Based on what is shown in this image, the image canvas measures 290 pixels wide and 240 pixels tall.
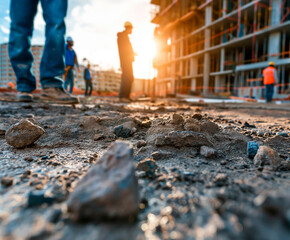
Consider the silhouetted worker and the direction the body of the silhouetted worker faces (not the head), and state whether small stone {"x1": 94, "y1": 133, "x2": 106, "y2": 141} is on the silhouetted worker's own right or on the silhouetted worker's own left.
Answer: on the silhouetted worker's own right

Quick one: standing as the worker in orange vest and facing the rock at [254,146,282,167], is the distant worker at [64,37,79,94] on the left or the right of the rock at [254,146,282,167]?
right
